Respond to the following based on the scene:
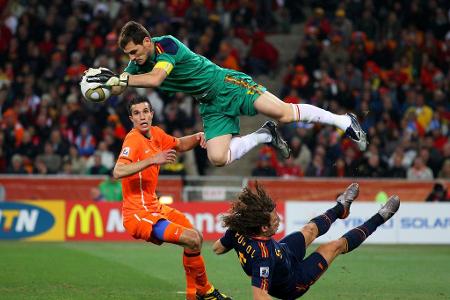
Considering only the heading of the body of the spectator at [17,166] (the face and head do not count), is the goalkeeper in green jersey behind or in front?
in front

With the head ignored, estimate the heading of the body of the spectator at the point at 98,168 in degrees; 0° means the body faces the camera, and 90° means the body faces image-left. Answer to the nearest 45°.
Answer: approximately 0°

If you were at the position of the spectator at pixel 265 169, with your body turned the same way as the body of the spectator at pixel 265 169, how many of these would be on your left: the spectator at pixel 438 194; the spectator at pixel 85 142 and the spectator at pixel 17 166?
1

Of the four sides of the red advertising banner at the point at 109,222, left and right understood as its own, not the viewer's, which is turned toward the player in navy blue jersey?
front

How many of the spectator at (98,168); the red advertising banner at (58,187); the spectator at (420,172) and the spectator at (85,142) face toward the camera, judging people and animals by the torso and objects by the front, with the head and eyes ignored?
4

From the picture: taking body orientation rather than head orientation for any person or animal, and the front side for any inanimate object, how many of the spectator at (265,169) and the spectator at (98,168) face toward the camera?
2

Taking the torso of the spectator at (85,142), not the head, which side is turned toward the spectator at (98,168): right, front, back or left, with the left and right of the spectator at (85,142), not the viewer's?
front

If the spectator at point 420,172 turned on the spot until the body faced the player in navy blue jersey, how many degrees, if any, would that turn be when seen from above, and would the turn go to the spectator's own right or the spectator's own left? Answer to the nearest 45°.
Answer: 0° — they already face them

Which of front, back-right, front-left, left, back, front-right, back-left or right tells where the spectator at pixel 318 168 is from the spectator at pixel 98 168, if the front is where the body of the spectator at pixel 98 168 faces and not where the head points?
left

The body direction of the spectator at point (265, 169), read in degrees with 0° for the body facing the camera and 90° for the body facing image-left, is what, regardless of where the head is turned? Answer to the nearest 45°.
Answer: approximately 0°

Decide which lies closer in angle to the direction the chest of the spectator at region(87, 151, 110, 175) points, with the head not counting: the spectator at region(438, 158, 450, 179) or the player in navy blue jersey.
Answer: the player in navy blue jersey

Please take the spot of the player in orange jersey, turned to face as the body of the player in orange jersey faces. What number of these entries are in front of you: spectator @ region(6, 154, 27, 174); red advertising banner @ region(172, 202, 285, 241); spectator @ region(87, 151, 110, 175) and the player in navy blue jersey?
1

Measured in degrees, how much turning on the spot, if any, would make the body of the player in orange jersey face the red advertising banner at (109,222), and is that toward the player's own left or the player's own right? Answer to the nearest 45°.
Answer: approximately 135° to the player's own left

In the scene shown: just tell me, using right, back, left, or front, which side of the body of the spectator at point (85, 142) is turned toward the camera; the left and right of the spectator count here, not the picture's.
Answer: front

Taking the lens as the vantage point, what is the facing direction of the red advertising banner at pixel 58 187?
facing the viewer

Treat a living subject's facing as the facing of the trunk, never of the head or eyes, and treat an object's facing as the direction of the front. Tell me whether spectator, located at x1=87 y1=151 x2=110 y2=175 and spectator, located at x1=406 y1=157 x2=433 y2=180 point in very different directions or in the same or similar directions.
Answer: same or similar directions

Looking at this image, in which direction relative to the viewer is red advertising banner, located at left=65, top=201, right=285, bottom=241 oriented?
toward the camera

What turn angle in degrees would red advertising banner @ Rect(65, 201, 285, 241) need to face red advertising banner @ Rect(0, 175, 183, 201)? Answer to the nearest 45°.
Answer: approximately 135° to its right
